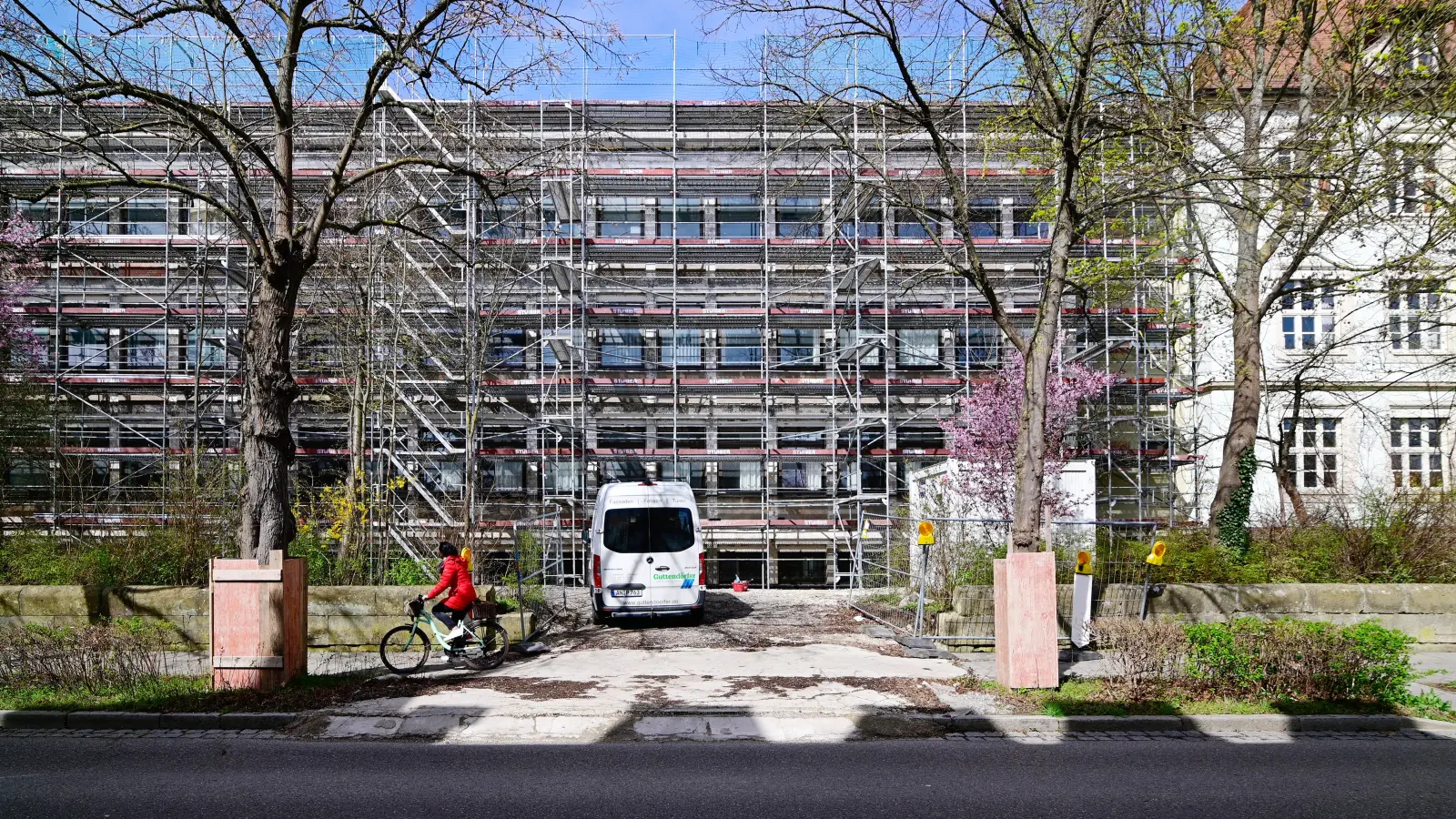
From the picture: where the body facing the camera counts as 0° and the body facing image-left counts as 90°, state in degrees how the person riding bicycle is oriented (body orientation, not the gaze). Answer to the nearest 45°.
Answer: approximately 90°

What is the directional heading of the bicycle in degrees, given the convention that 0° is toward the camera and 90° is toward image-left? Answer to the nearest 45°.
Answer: approximately 90°

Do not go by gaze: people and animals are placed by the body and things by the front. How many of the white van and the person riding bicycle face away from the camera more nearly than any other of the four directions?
1

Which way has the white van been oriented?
away from the camera

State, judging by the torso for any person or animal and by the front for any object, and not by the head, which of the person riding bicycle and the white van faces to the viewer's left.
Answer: the person riding bicycle

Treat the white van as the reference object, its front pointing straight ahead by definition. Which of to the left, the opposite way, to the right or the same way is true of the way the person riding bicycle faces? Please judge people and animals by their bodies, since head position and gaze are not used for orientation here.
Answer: to the left

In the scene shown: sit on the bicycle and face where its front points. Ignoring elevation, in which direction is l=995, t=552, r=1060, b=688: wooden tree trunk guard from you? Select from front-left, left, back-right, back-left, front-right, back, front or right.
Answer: back-left

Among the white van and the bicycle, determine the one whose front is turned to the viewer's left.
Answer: the bicycle

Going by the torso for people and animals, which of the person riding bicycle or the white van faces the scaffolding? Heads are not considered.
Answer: the white van

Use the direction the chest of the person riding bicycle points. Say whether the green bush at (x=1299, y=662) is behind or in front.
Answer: behind

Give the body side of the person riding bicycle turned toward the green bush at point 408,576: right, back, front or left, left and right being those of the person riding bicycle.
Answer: right
